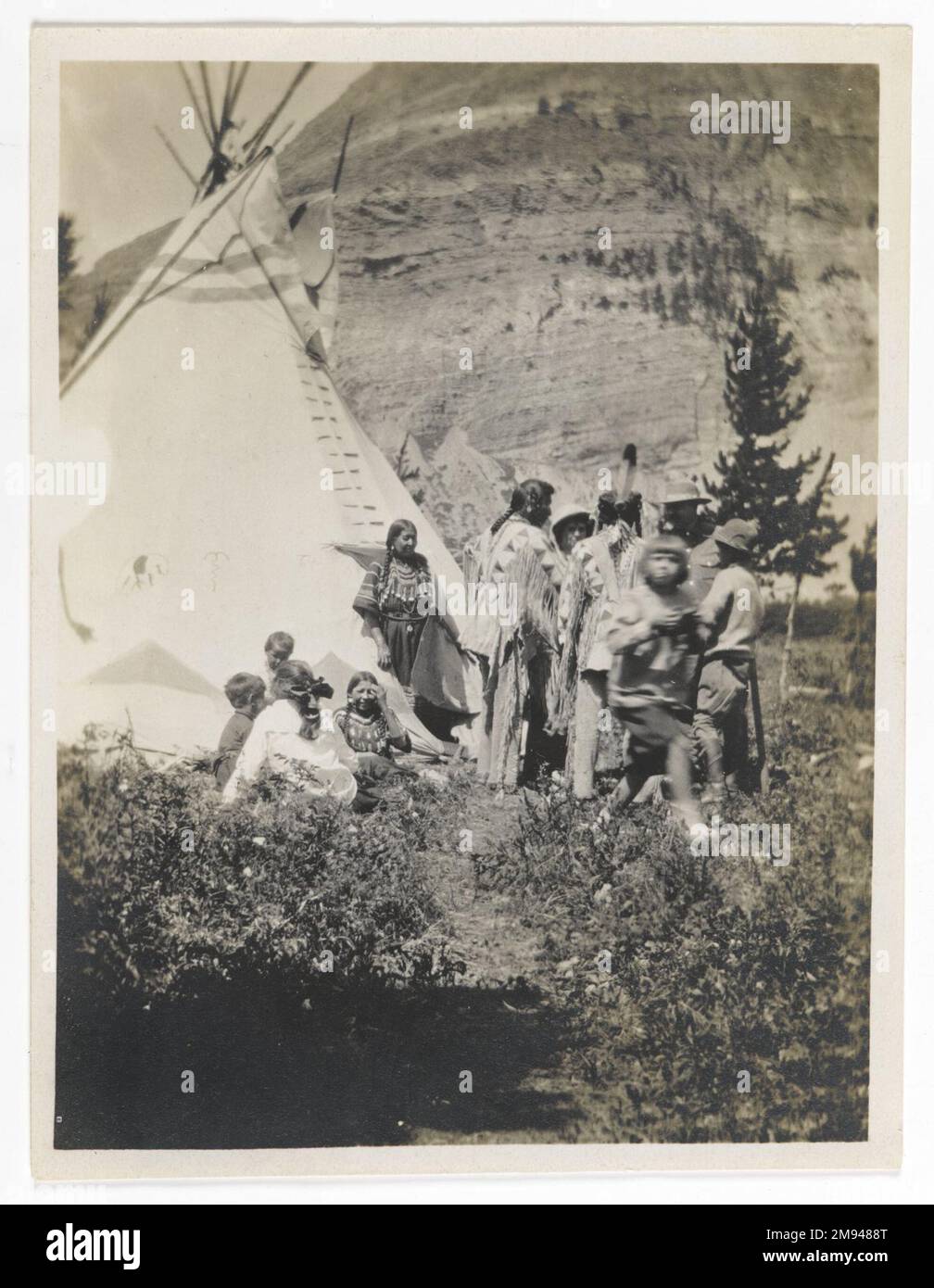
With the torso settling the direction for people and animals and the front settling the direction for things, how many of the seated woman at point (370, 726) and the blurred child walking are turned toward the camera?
2
